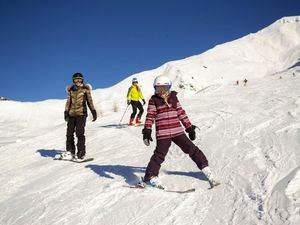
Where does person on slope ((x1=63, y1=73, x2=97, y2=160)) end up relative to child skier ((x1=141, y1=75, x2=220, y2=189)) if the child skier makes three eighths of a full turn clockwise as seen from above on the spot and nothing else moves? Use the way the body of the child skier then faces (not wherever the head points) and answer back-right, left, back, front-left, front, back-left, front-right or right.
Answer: front

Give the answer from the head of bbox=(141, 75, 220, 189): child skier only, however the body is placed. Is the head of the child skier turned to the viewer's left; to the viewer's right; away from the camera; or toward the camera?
toward the camera

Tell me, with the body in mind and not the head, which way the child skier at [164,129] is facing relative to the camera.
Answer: toward the camera
